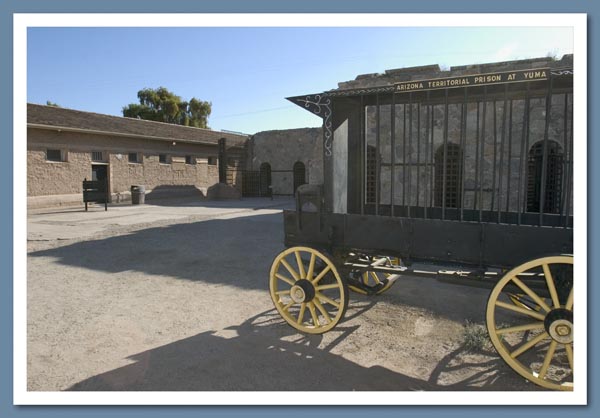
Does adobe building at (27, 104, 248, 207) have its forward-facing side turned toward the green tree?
no

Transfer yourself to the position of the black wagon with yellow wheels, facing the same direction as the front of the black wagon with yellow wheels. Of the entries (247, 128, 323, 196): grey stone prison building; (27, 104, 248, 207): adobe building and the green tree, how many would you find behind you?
0

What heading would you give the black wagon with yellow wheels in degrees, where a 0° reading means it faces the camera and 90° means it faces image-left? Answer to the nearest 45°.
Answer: approximately 135°

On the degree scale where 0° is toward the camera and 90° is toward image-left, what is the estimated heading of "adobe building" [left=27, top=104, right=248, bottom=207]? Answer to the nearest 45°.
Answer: approximately 315°

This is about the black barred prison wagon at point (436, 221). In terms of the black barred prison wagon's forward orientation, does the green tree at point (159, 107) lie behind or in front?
in front

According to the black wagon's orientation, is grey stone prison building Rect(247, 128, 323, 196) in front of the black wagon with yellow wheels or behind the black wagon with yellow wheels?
in front

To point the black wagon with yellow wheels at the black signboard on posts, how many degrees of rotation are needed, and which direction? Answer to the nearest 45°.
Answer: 0° — it already faces it

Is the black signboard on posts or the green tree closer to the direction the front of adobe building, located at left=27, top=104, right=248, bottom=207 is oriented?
the black signboard on posts

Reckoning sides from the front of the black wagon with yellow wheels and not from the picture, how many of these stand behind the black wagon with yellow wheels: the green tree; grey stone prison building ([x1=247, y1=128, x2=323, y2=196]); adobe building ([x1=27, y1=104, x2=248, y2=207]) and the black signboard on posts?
0

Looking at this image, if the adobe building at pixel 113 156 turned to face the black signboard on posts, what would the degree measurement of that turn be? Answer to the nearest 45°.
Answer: approximately 45° to its right
